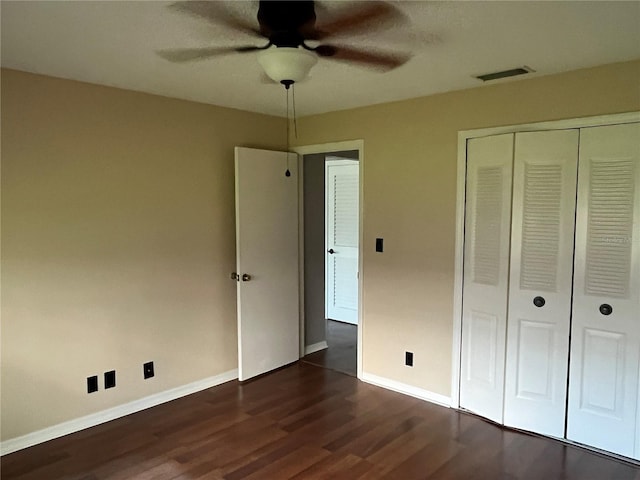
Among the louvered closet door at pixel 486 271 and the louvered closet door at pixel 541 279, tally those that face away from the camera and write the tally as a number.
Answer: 0

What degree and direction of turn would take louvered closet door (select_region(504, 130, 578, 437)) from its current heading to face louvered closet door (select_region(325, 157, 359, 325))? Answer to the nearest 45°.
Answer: approximately 135° to its right

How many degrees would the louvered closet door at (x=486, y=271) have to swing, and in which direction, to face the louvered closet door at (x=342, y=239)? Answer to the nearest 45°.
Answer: approximately 90° to its right

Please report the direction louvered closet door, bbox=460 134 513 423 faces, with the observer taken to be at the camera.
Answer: facing the viewer and to the left of the viewer

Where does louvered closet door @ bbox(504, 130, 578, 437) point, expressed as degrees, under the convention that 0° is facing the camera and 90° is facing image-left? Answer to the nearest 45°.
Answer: approximately 0°
